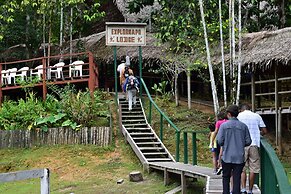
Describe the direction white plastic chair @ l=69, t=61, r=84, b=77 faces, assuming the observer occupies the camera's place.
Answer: facing the viewer and to the left of the viewer

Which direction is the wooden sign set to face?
toward the camera

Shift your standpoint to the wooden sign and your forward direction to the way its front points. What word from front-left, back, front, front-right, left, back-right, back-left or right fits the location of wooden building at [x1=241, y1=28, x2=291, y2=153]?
left

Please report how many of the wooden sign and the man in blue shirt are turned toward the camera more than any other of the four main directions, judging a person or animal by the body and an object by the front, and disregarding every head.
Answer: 1

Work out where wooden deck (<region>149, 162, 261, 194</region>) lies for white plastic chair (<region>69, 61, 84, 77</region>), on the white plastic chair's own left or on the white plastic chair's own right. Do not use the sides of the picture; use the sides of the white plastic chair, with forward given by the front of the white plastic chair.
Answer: on the white plastic chair's own left

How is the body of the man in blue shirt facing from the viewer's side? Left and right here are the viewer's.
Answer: facing away from the viewer

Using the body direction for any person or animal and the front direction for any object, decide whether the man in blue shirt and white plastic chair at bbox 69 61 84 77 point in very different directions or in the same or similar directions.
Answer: very different directions

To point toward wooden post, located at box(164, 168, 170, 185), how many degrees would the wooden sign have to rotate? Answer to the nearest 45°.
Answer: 0° — it already faces it

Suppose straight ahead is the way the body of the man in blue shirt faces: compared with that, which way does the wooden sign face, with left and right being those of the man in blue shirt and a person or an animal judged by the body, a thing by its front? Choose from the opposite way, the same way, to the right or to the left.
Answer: the opposite way

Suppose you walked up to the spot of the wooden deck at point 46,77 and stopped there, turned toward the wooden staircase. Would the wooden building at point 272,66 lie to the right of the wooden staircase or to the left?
left

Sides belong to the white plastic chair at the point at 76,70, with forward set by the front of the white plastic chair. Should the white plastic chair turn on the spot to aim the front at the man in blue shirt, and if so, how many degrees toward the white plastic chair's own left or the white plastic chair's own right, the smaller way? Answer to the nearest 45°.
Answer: approximately 45° to the white plastic chair's own left

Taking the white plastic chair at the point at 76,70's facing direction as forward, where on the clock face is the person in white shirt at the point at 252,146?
The person in white shirt is roughly at 10 o'clock from the white plastic chair.
